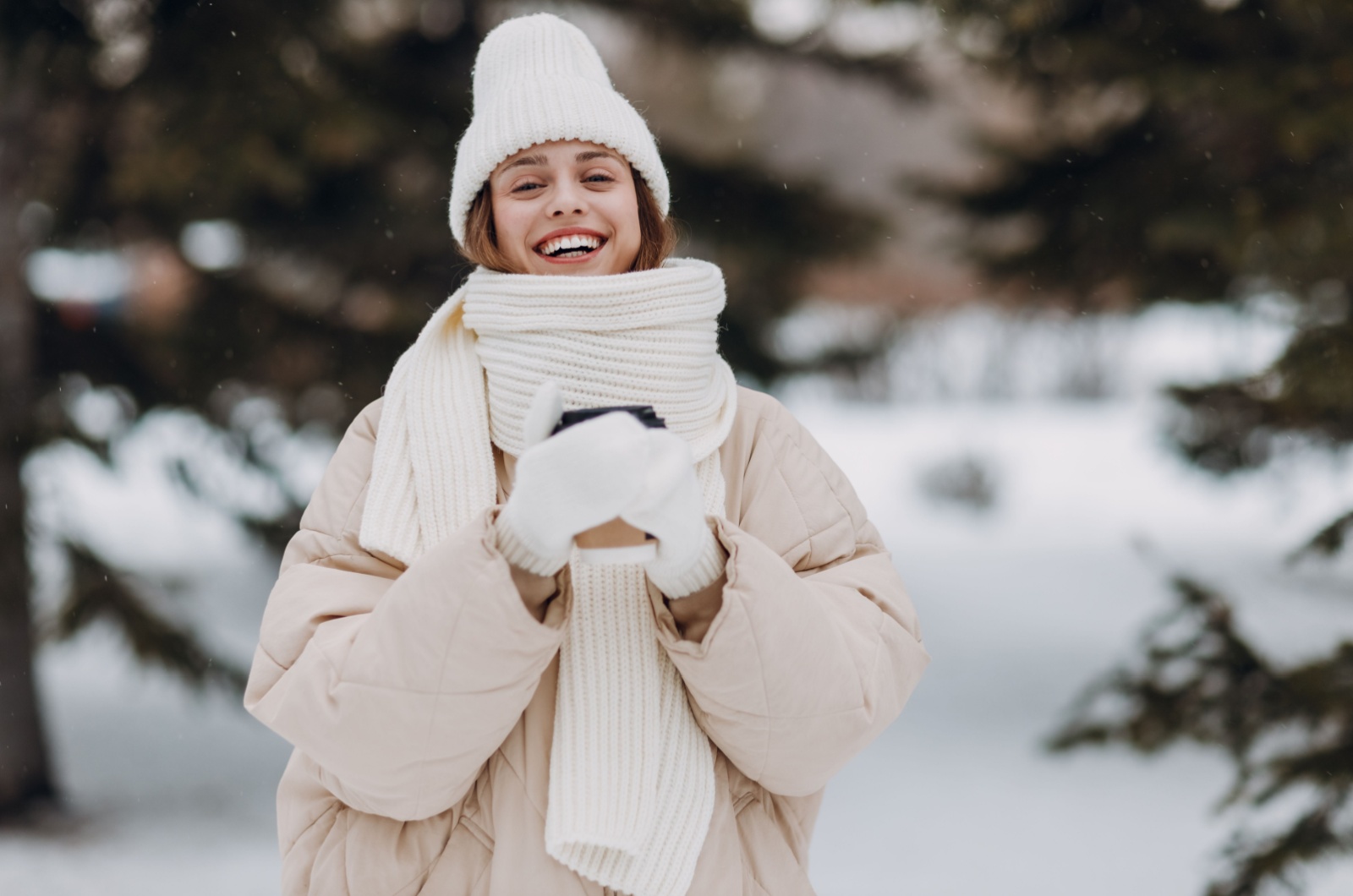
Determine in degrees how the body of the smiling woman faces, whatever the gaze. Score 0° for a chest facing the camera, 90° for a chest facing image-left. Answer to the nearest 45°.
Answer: approximately 0°

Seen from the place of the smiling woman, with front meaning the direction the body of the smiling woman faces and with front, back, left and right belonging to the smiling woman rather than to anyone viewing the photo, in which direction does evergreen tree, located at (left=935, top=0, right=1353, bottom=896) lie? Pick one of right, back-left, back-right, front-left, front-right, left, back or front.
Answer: back-left
